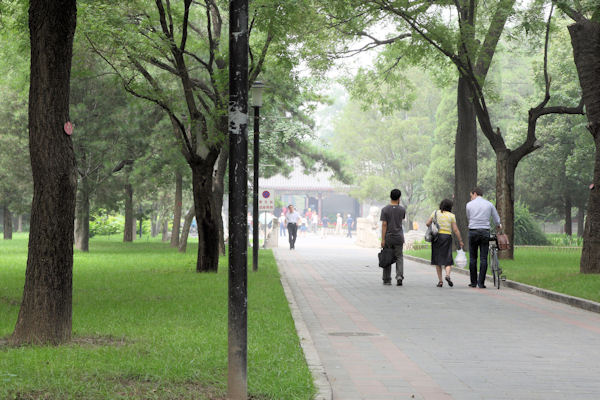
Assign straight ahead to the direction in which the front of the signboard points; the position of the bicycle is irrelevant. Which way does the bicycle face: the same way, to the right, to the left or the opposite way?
the opposite way

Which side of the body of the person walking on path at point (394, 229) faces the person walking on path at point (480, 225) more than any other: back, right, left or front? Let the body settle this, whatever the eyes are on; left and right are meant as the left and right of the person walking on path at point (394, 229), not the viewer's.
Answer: right

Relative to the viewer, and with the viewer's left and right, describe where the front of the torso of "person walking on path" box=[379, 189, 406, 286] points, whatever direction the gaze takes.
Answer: facing away from the viewer

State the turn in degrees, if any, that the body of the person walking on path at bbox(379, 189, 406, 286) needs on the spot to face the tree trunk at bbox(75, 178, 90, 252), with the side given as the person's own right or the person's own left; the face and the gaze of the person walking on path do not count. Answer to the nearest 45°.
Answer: approximately 45° to the person's own left

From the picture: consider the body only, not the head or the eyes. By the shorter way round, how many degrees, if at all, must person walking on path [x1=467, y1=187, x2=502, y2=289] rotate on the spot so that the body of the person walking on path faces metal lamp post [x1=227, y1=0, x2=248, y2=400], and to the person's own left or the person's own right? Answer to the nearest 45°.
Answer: approximately 180°

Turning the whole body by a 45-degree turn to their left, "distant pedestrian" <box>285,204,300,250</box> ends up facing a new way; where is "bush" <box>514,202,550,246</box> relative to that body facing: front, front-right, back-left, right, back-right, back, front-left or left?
front-left

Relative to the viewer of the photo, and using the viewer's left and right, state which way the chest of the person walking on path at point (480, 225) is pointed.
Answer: facing away from the viewer

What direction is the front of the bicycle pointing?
away from the camera

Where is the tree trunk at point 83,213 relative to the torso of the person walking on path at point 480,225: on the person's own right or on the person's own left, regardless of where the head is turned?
on the person's own left
